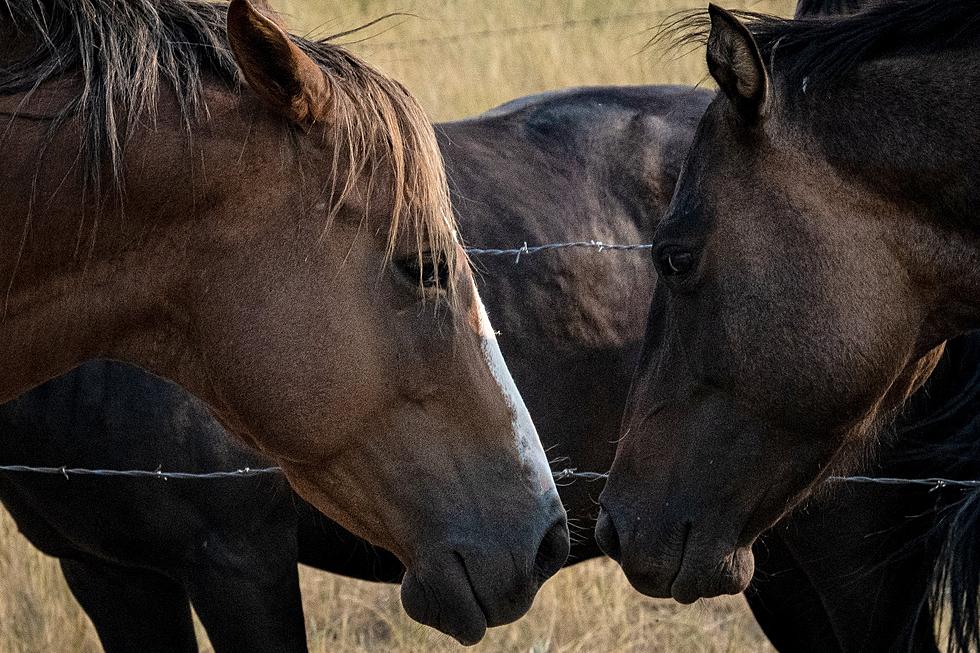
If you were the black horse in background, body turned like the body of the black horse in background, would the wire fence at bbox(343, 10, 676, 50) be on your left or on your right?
on your right

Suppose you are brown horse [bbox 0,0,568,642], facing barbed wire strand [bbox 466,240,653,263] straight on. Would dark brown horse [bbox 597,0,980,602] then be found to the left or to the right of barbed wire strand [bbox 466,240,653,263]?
right

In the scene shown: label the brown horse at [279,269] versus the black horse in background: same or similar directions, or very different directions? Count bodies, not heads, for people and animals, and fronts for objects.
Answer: very different directions

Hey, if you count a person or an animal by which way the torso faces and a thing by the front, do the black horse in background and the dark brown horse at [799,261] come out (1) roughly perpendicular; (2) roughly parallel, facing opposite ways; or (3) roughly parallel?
roughly parallel

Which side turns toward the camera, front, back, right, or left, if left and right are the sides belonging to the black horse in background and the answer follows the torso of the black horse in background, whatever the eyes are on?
left

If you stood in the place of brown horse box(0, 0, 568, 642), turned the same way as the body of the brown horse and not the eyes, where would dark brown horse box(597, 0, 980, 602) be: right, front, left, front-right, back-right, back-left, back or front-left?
front

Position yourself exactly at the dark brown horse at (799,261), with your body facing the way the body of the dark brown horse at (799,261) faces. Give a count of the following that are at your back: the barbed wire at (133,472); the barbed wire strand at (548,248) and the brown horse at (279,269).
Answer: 0

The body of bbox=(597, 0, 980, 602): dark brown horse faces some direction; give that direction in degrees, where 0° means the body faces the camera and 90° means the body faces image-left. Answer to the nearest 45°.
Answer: approximately 90°

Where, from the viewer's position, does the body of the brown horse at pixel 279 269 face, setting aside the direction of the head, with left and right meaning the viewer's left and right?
facing to the right of the viewer

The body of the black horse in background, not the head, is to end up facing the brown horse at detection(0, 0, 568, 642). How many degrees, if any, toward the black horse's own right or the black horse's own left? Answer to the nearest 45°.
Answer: approximately 45° to the black horse's own left

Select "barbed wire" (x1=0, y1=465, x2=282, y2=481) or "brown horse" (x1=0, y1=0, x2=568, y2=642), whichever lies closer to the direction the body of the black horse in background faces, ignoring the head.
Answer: the barbed wire
